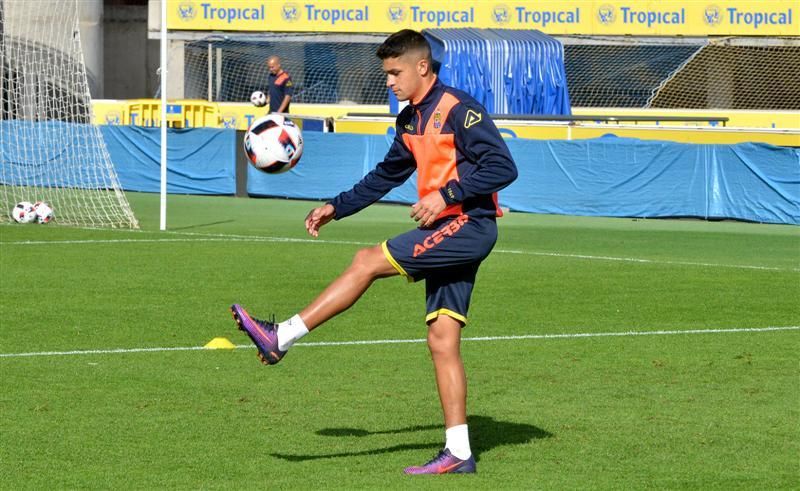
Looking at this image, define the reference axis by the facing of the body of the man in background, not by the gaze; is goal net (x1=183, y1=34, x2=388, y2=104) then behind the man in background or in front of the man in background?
behind

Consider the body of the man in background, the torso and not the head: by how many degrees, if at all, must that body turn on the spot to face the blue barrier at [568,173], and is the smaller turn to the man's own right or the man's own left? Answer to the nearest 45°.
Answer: approximately 90° to the man's own left

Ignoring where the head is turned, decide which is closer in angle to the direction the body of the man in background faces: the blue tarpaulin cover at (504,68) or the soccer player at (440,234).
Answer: the soccer player

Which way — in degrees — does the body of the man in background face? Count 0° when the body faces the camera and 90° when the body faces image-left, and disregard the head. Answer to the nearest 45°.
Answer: approximately 45°

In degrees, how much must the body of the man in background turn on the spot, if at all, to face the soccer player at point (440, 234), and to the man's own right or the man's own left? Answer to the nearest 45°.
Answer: approximately 45° to the man's own left

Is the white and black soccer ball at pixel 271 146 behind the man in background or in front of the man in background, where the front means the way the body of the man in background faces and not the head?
in front

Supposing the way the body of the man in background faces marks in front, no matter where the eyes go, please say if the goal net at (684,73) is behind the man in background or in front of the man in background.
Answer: behind
